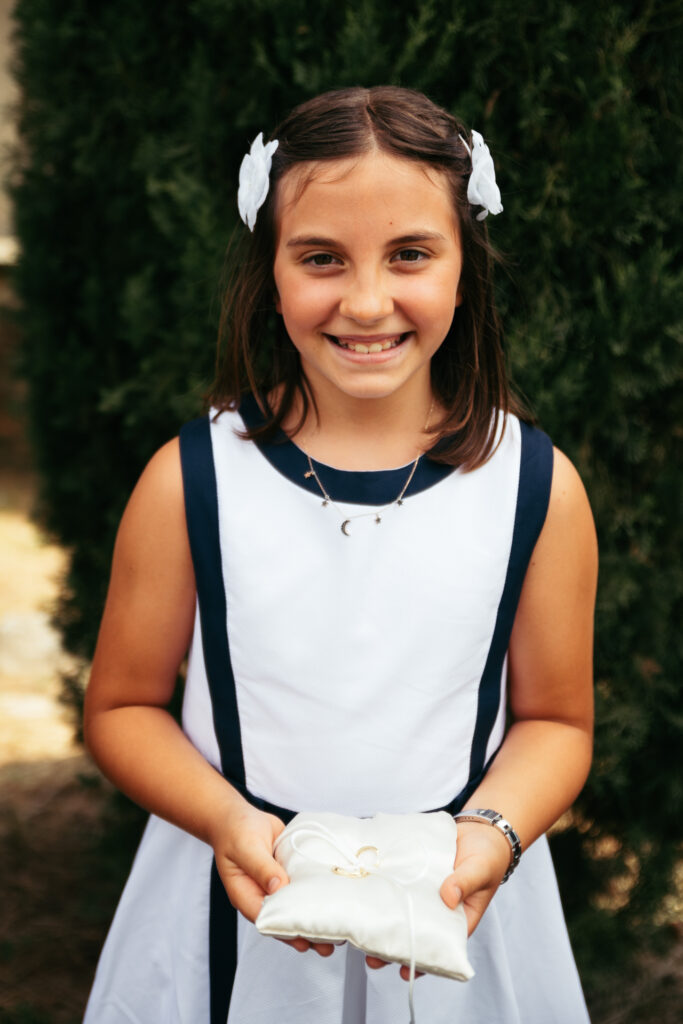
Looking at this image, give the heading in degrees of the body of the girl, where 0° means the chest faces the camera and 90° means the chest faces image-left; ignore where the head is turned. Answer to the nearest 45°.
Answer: approximately 0°

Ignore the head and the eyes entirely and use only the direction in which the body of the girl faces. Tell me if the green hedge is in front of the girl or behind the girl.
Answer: behind
